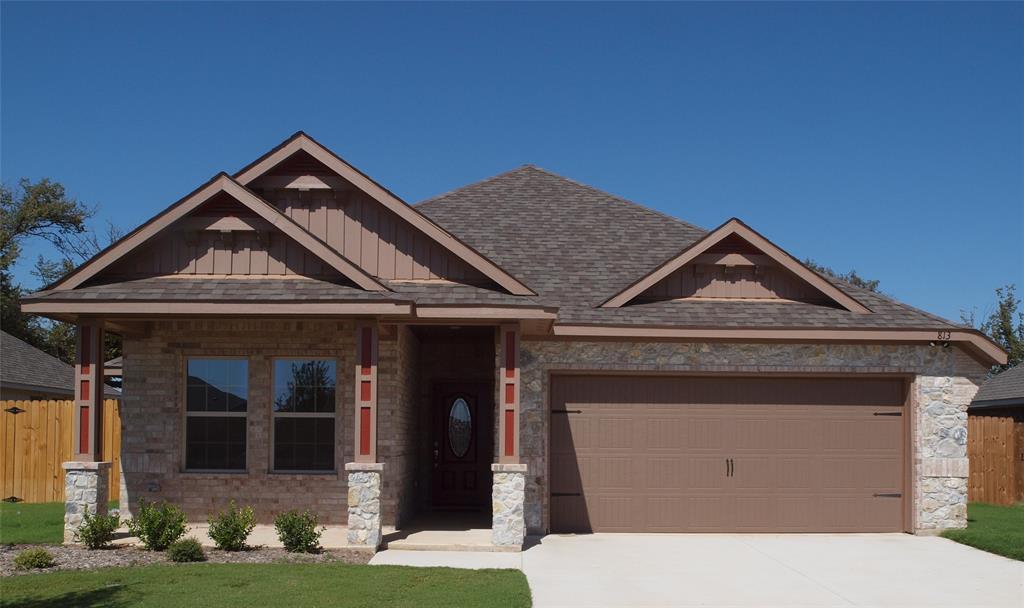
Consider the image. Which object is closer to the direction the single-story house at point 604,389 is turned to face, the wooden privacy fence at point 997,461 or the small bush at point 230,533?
the small bush

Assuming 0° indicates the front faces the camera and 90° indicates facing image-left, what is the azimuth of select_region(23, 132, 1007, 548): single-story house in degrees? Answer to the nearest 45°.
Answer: approximately 0°

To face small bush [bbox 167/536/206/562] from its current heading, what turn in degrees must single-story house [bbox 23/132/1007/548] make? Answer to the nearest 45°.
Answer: approximately 45° to its right

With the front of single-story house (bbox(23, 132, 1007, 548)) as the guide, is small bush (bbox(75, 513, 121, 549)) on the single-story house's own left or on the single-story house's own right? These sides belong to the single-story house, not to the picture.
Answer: on the single-story house's own right

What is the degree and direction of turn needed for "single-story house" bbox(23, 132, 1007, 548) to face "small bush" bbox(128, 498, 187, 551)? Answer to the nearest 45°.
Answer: approximately 45° to its right

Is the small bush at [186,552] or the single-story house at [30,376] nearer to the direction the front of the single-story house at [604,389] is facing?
the small bush

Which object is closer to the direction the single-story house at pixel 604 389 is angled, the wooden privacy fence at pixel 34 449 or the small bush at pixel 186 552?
the small bush

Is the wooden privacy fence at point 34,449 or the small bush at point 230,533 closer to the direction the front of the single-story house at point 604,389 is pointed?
the small bush

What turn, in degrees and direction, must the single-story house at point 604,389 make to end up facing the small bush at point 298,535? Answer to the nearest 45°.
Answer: approximately 45° to its right

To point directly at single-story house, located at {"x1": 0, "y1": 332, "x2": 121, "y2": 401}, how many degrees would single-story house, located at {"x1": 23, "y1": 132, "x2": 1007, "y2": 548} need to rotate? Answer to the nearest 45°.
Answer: approximately 135° to its right

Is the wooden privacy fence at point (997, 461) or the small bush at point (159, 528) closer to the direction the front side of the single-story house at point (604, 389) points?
the small bush

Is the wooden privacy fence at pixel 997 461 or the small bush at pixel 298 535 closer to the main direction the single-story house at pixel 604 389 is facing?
the small bush
